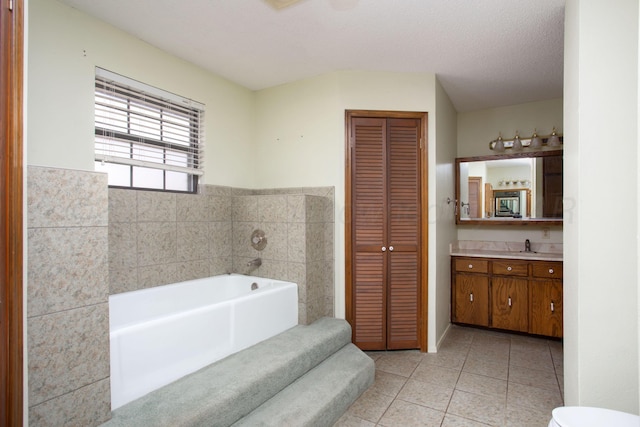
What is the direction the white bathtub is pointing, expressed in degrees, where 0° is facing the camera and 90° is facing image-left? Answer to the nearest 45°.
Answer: approximately 315°

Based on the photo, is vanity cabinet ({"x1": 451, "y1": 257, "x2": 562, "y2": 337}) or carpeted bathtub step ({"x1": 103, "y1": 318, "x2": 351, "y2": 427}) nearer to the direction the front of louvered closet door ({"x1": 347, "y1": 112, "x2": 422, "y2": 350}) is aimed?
the carpeted bathtub step

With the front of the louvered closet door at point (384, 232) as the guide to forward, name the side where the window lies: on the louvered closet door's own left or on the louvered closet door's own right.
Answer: on the louvered closet door's own right

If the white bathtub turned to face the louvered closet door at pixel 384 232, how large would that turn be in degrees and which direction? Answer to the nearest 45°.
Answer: approximately 45° to its left

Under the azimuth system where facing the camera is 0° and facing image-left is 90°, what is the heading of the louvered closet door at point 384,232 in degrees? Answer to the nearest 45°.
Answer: approximately 0°

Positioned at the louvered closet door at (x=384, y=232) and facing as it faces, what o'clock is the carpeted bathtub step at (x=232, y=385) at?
The carpeted bathtub step is roughly at 1 o'clock from the louvered closet door.

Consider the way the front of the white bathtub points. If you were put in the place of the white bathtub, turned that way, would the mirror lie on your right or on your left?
on your left

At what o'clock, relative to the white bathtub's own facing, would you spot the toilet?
The toilet is roughly at 12 o'clock from the white bathtub.
